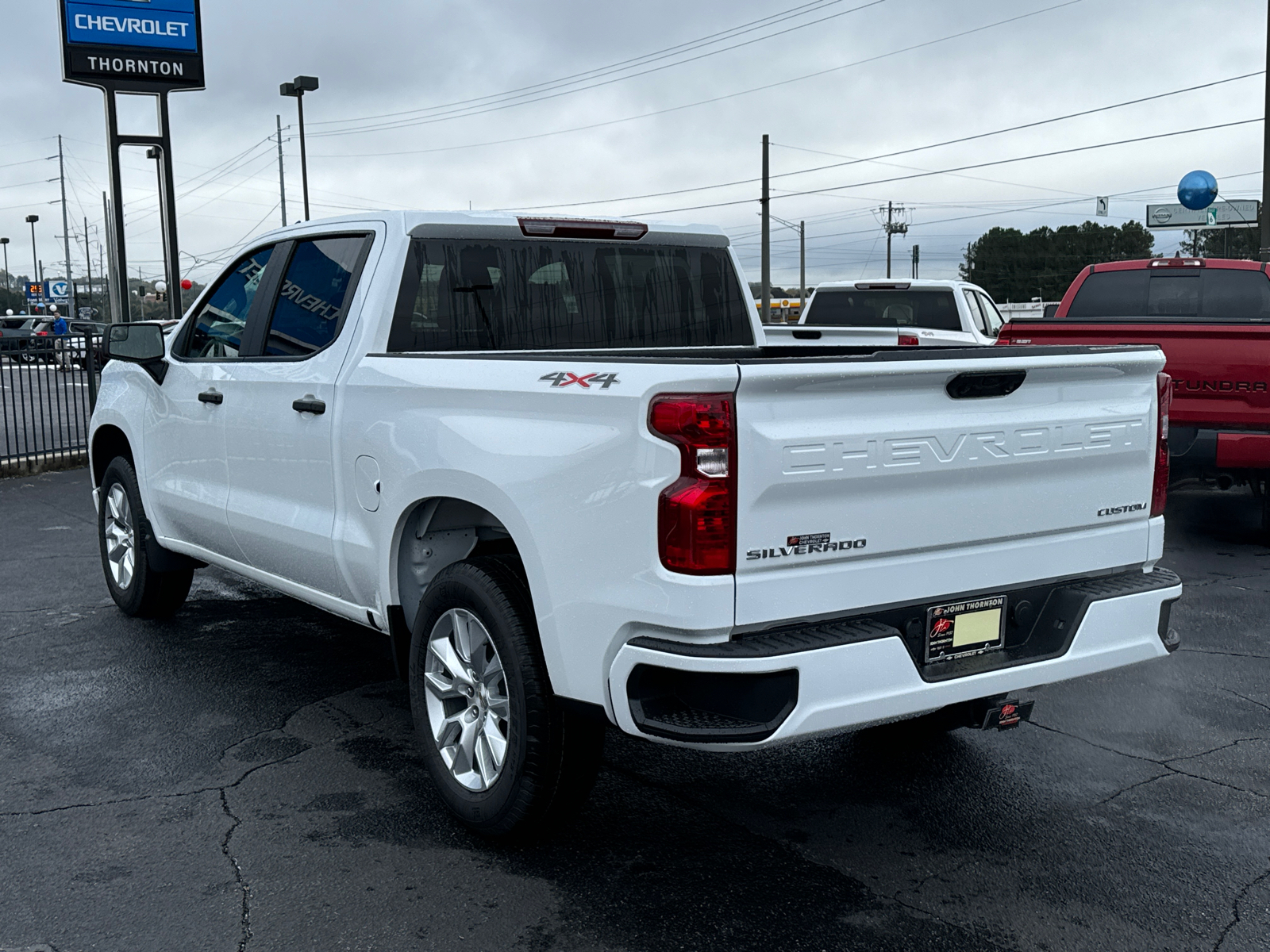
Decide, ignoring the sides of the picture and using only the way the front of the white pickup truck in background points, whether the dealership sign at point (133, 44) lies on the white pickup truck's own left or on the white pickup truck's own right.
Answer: on the white pickup truck's own left

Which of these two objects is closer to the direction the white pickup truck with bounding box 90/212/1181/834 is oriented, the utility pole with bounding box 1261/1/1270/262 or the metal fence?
the metal fence

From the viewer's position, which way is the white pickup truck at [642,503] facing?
facing away from the viewer and to the left of the viewer

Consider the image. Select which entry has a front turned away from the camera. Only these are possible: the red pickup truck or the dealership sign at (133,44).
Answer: the red pickup truck

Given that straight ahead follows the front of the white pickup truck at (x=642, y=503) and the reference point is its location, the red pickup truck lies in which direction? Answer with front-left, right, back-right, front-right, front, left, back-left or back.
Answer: right

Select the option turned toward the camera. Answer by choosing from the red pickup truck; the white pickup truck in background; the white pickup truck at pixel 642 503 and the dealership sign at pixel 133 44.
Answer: the dealership sign

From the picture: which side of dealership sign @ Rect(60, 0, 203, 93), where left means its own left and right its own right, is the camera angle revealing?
front

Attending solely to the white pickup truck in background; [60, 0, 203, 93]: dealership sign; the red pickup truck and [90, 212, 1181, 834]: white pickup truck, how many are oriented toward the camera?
1

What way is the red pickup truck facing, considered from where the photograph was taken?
facing away from the viewer

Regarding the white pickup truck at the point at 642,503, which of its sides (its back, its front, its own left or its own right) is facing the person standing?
front

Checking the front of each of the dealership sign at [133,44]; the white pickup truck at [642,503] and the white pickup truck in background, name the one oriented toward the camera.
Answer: the dealership sign

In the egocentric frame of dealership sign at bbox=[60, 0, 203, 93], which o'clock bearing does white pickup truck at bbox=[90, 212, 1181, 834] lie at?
The white pickup truck is roughly at 12 o'clock from the dealership sign.

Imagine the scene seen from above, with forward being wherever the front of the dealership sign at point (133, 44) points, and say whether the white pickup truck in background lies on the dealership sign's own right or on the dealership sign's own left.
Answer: on the dealership sign's own left

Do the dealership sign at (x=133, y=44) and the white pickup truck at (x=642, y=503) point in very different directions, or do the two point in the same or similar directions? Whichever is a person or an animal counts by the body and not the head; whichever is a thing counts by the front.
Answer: very different directions

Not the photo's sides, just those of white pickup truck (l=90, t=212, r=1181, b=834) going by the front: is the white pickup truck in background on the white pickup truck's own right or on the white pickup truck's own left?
on the white pickup truck's own right

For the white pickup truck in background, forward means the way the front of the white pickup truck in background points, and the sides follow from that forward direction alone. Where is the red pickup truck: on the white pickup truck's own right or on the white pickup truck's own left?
on the white pickup truck's own right

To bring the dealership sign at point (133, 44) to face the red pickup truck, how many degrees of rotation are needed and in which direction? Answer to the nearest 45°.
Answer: approximately 45° to its left

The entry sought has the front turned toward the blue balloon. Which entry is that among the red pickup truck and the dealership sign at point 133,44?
the red pickup truck
